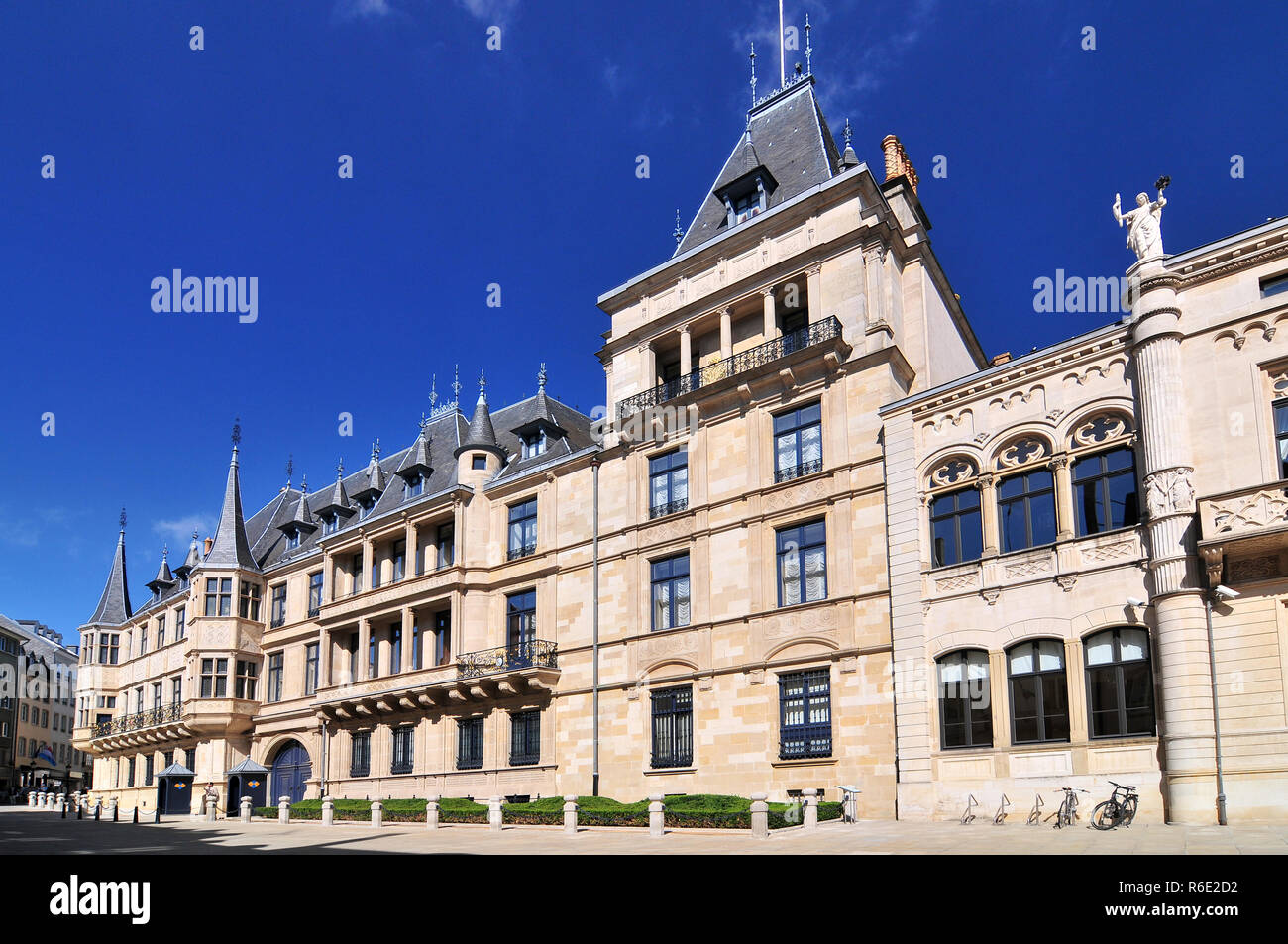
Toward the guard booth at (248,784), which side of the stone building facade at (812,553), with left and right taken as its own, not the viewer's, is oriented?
right

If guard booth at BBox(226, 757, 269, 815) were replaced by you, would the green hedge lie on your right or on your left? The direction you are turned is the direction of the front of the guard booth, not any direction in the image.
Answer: on your left

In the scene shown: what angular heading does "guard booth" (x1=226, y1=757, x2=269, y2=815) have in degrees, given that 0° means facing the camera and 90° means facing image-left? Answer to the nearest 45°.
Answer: approximately 45°

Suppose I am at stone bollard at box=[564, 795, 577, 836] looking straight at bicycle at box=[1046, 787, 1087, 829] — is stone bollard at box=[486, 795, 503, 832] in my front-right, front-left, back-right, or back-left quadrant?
back-left

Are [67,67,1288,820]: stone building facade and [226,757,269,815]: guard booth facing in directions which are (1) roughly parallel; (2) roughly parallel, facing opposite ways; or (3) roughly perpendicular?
roughly parallel

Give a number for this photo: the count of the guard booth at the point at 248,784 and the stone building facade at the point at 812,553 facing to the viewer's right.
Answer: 0

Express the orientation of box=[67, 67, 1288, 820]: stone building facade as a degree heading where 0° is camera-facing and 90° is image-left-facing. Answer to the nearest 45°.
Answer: approximately 45°

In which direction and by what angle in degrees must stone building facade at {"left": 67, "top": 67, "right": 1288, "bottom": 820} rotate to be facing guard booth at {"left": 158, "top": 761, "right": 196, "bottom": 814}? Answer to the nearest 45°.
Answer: approximately 90° to its right
